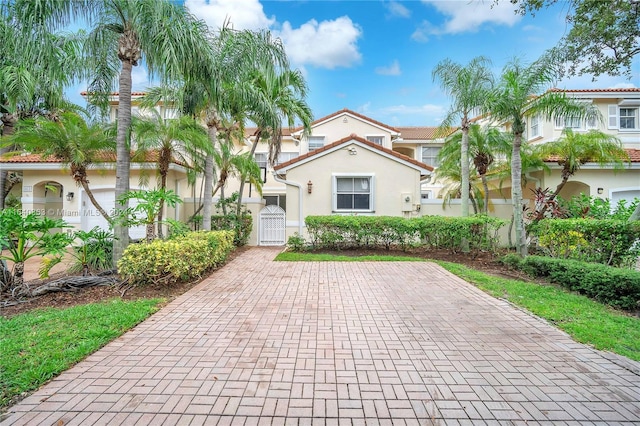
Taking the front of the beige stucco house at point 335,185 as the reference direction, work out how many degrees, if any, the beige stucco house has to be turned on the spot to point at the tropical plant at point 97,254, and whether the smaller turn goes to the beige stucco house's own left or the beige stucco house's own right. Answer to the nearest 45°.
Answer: approximately 45° to the beige stucco house's own right

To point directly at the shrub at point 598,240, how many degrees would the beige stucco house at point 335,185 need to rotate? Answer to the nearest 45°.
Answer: approximately 45° to its left

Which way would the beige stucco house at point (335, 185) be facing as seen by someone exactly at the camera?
facing the viewer

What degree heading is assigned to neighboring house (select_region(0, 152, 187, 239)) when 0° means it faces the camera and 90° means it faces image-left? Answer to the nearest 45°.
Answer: approximately 0°

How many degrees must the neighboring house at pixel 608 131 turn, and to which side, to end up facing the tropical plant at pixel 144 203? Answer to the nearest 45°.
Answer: approximately 45° to its right

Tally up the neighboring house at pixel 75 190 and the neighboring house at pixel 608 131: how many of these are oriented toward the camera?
2

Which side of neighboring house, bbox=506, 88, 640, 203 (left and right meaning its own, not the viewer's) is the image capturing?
front

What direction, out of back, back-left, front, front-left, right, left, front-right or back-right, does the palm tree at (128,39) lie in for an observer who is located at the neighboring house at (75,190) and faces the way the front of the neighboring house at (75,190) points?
front

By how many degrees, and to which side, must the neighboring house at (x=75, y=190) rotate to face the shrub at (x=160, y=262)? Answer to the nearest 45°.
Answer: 0° — it already faces it

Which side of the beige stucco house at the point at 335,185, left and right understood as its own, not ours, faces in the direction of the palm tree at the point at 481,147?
left

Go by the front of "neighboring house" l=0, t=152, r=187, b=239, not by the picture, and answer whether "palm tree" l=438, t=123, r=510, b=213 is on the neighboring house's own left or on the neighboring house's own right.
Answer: on the neighboring house's own left

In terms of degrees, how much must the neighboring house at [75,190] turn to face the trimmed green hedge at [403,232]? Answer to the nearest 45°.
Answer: approximately 45° to its left

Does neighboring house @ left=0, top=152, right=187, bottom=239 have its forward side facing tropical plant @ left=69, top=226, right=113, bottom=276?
yes

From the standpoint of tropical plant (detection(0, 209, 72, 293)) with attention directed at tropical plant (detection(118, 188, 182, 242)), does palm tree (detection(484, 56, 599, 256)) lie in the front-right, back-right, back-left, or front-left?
front-right
